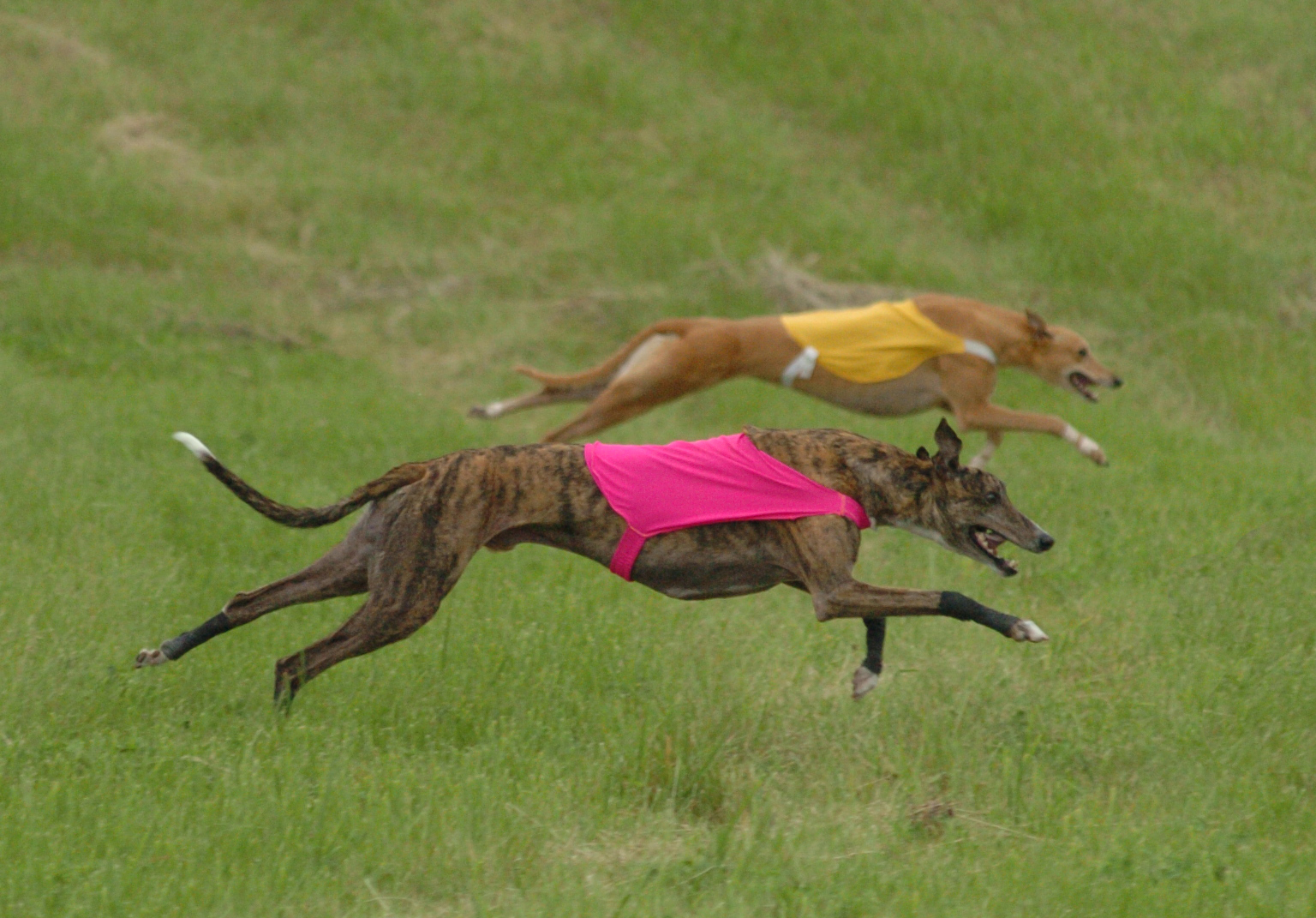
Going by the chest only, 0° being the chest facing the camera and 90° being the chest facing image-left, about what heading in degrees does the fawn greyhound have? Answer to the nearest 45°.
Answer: approximately 270°
